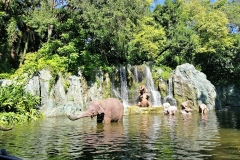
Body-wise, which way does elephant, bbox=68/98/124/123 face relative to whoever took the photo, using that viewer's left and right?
facing to the left of the viewer

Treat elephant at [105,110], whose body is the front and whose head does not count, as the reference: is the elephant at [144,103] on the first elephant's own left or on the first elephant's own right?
on the first elephant's own right

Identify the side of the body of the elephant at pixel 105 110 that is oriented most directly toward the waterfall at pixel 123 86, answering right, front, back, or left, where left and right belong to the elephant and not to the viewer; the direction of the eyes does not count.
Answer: right

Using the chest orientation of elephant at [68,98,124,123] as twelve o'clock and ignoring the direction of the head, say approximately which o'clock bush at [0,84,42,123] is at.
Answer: The bush is roughly at 1 o'clock from the elephant.

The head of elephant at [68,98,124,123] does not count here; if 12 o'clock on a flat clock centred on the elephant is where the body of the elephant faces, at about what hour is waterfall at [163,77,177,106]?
The waterfall is roughly at 4 o'clock from the elephant.

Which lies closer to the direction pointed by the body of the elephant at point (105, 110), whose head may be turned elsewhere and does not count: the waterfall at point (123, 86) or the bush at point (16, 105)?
the bush

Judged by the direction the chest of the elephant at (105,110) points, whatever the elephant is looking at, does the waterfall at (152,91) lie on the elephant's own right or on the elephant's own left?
on the elephant's own right
